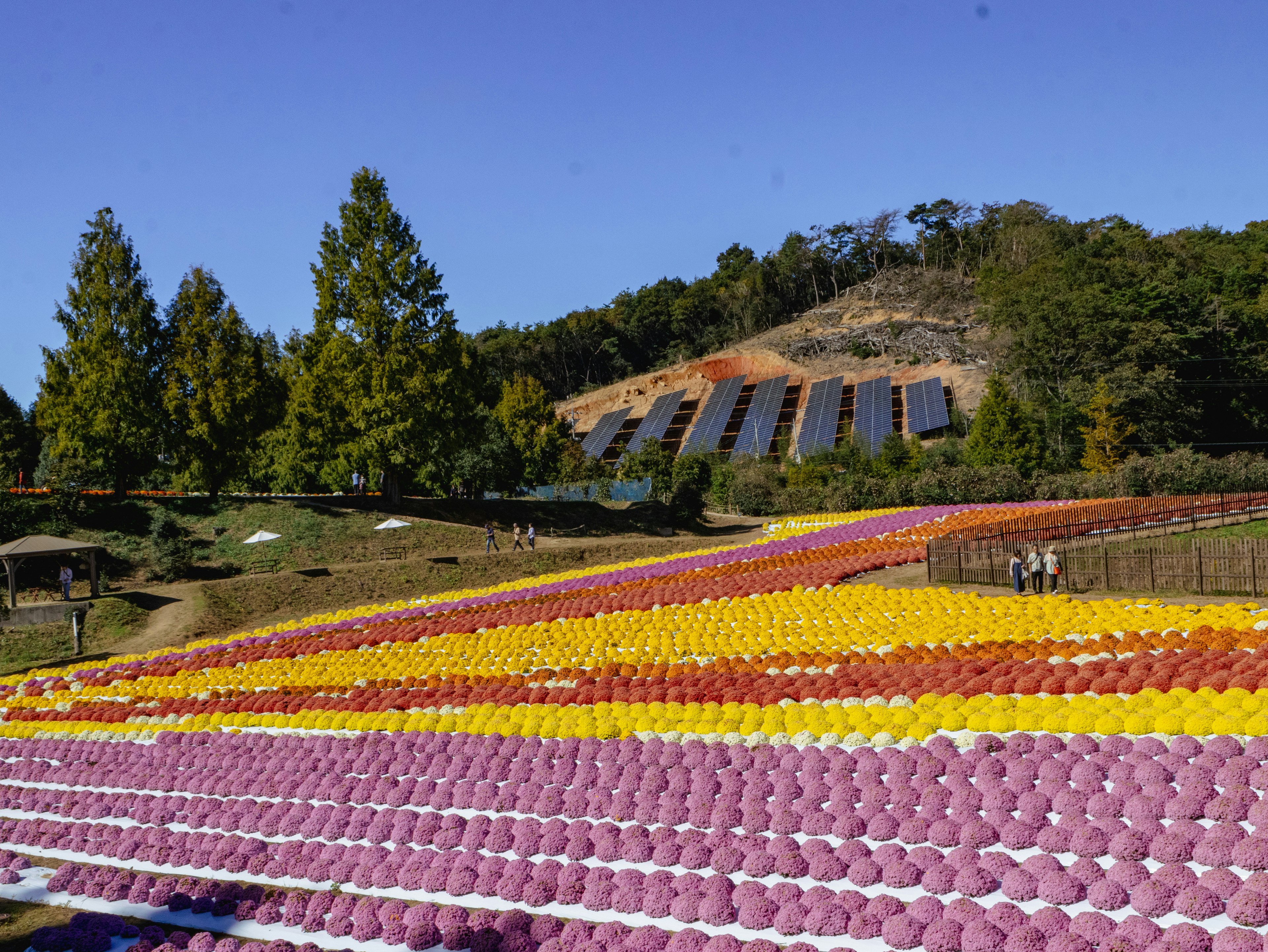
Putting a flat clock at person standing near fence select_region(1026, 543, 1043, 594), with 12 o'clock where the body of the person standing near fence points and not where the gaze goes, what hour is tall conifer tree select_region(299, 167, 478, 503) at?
The tall conifer tree is roughly at 4 o'clock from the person standing near fence.

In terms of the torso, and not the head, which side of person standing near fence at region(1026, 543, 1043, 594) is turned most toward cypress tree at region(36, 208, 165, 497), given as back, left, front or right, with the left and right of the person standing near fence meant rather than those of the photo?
right

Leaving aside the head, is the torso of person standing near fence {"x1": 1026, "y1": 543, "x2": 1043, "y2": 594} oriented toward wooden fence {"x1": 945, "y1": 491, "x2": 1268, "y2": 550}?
no

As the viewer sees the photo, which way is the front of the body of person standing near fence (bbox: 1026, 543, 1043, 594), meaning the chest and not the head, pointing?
toward the camera

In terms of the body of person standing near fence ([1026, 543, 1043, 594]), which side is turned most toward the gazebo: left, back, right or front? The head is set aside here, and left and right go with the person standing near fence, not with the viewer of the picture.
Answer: right

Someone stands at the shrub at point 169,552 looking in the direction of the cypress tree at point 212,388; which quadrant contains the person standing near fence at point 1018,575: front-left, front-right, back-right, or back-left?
back-right

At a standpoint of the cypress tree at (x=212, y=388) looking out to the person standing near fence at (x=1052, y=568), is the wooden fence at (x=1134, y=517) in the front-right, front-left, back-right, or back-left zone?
front-left

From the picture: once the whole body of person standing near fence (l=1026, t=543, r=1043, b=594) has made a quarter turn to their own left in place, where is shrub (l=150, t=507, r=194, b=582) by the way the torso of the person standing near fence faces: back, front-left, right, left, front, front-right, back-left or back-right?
back

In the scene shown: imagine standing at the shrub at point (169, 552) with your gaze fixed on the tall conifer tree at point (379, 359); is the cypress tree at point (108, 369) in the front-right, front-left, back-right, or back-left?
front-left
